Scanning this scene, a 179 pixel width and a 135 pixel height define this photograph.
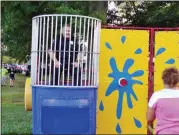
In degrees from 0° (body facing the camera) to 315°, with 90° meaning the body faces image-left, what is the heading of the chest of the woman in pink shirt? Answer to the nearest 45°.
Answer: approximately 180°

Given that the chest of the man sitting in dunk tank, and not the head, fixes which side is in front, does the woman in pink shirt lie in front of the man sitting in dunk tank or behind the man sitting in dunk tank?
in front

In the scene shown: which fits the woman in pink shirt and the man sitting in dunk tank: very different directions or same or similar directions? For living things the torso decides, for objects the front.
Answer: very different directions

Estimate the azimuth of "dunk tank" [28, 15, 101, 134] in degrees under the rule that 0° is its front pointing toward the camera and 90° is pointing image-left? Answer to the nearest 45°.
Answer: approximately 0°

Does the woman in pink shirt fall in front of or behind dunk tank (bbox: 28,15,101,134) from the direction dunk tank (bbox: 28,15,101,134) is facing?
in front

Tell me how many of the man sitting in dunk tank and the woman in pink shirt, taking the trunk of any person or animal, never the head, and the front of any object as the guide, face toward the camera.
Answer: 1

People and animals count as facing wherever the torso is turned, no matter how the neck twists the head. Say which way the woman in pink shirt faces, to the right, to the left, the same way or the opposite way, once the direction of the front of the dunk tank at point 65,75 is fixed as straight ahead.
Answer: the opposite way

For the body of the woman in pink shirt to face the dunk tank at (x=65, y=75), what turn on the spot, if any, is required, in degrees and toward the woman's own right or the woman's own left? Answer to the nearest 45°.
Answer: approximately 45° to the woman's own left

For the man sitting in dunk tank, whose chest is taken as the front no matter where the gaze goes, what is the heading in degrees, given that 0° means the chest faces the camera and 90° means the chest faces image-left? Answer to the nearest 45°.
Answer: approximately 0°

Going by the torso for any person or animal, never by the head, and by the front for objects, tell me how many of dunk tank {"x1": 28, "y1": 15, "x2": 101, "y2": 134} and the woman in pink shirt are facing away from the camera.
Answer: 1
